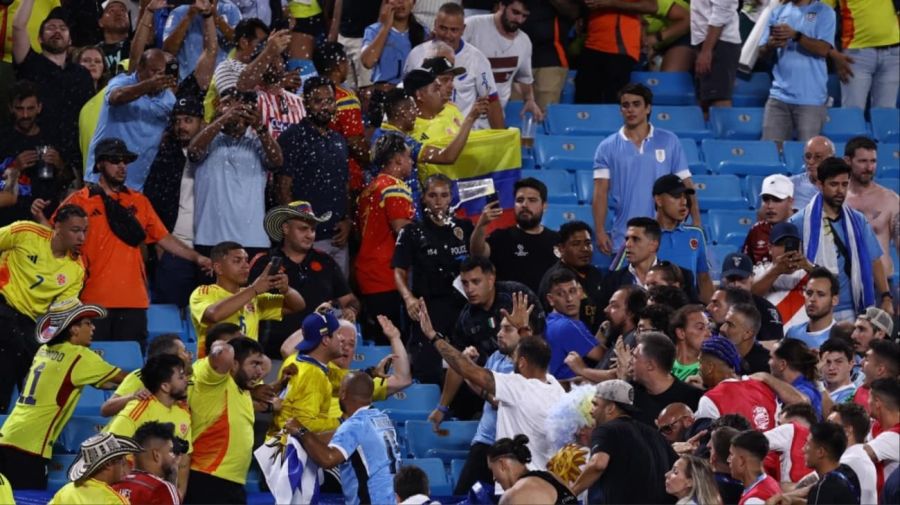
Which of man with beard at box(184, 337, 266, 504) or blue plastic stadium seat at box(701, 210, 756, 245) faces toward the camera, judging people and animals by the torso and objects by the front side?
the blue plastic stadium seat

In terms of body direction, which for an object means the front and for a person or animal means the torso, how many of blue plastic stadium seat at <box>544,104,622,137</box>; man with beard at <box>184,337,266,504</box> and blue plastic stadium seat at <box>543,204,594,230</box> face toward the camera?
2

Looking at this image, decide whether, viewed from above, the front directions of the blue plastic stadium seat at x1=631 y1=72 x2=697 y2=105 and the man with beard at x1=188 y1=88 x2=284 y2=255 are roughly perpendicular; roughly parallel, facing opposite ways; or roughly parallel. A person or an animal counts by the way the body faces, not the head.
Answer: roughly parallel

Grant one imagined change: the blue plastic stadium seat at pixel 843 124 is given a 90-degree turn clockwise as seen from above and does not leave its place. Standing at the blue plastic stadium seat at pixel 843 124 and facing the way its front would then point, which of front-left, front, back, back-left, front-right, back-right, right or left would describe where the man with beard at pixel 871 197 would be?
left

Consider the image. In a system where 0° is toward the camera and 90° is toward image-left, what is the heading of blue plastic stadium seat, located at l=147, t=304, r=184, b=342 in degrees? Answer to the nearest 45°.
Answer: approximately 0°

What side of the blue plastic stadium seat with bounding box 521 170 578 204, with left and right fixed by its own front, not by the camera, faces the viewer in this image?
front

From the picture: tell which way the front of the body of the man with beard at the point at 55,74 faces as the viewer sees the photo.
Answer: toward the camera

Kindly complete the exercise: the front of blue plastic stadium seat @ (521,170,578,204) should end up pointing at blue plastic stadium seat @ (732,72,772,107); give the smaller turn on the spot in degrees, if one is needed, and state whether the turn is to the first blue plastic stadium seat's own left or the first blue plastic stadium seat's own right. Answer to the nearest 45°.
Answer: approximately 135° to the first blue plastic stadium seat's own left

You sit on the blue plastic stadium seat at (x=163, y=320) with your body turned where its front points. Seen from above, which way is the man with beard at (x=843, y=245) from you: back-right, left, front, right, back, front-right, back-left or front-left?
left

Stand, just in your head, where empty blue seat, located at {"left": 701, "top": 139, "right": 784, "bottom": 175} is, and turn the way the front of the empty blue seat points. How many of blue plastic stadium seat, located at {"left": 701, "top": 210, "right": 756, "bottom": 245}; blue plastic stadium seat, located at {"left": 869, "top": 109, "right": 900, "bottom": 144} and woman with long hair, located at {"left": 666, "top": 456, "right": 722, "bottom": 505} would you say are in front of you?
2

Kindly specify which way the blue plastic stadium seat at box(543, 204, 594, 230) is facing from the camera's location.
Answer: facing the viewer

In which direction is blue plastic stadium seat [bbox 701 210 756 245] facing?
toward the camera

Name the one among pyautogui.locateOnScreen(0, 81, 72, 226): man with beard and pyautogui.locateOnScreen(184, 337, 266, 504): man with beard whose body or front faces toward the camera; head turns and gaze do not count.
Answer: pyautogui.locateOnScreen(0, 81, 72, 226): man with beard

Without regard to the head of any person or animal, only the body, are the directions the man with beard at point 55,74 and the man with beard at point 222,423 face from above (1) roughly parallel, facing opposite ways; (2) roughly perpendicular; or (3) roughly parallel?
roughly perpendicular

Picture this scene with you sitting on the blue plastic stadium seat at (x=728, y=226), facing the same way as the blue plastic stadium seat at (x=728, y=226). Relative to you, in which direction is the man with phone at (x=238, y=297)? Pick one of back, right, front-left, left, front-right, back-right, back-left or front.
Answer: front-right

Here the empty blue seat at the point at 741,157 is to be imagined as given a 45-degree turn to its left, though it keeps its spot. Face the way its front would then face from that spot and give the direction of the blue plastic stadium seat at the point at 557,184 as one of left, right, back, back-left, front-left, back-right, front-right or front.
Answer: right
